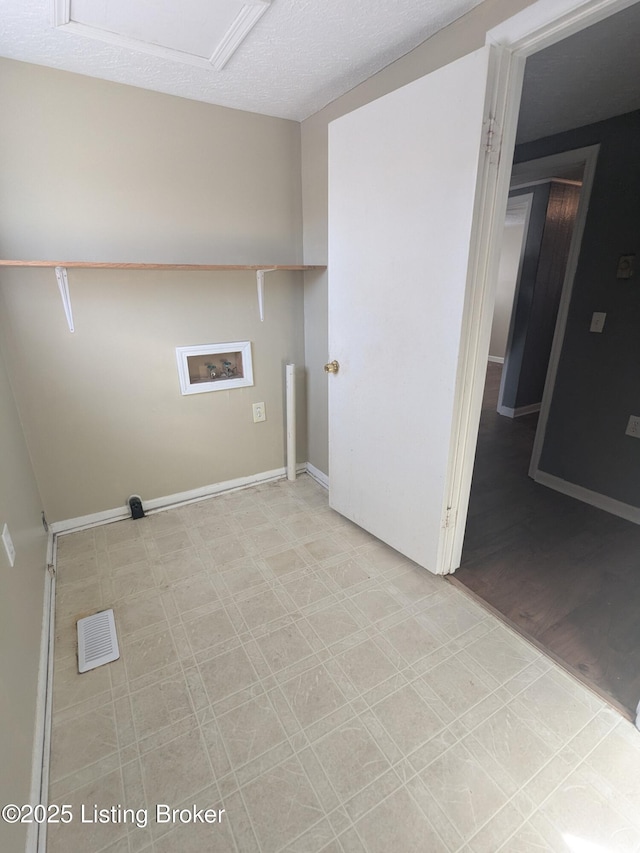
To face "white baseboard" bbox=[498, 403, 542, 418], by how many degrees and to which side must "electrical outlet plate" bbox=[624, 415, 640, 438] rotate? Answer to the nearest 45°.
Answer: approximately 90° to its right

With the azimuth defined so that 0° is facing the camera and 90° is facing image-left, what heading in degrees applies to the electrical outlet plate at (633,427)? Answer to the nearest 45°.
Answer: approximately 45°

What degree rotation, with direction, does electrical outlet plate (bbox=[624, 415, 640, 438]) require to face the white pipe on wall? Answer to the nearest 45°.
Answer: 0° — it already faces it

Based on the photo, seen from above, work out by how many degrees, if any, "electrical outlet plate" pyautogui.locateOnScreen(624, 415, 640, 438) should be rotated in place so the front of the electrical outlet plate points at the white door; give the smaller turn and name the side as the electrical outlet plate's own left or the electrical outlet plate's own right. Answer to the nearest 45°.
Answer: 0° — it already faces it

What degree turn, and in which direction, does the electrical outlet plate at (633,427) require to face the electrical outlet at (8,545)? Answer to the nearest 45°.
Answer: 0° — it already faces it
